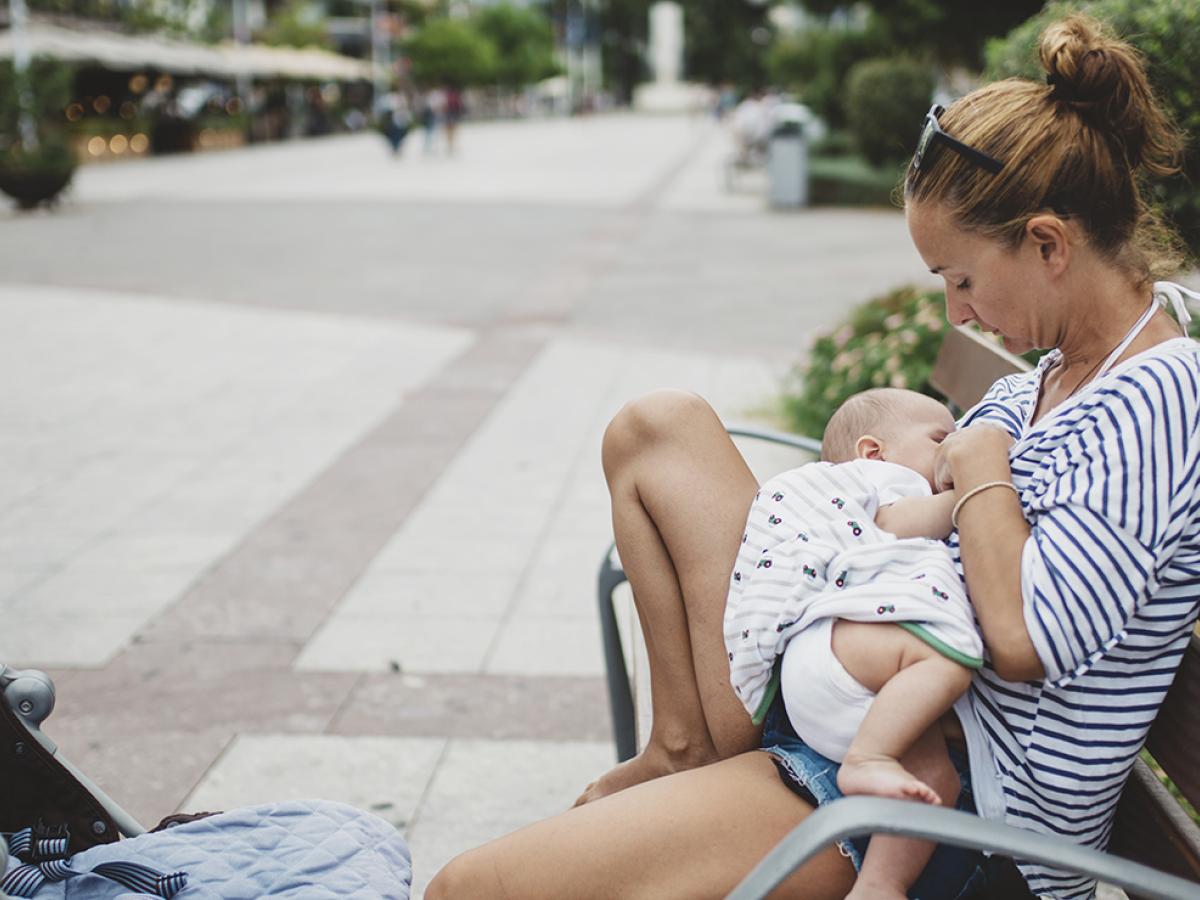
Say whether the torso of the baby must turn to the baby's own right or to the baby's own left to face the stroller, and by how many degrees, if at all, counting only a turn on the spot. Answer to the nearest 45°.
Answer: approximately 180°

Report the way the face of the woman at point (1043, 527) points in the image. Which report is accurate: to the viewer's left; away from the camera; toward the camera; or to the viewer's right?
to the viewer's left

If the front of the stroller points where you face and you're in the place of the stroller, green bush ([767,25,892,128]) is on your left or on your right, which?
on your left

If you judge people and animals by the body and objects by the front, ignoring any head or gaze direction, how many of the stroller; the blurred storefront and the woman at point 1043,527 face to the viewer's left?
1

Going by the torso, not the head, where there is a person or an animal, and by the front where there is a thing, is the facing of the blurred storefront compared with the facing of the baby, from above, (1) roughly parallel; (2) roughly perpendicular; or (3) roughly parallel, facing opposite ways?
roughly parallel

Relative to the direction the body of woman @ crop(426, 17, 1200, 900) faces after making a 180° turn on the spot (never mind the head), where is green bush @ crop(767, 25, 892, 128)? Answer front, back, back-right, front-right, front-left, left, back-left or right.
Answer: left

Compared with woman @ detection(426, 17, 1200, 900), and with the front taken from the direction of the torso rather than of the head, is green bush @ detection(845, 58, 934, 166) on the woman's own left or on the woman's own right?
on the woman's own right

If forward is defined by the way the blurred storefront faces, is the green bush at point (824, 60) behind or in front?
in front

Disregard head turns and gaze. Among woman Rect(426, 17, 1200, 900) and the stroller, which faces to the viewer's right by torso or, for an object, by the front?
the stroller

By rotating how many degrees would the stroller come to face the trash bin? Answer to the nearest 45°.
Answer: approximately 45° to its left

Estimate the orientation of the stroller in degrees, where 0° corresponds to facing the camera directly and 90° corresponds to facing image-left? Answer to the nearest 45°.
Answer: approximately 270°

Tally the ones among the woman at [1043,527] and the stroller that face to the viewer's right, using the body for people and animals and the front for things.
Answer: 1

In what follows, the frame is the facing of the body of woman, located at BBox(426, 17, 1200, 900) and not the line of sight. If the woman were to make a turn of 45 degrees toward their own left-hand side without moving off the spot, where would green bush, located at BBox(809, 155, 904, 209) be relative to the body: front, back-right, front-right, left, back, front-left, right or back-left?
back-right

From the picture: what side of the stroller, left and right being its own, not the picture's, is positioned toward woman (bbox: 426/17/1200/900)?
front

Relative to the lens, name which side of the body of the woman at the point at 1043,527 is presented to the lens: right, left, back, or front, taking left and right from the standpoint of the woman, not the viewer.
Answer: left

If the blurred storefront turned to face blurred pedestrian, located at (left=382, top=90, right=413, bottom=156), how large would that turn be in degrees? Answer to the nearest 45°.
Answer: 0° — it already faces them

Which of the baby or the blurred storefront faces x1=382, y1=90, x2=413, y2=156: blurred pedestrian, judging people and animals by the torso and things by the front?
the blurred storefront

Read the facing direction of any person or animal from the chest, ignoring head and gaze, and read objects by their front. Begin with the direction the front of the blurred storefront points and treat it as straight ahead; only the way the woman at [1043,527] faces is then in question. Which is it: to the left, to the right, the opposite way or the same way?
the opposite way

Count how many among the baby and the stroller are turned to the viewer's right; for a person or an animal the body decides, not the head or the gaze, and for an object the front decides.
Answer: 2

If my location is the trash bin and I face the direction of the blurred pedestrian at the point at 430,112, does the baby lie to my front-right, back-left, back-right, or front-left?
back-left

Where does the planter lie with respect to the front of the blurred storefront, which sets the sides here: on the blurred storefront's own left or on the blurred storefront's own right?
on the blurred storefront's own right

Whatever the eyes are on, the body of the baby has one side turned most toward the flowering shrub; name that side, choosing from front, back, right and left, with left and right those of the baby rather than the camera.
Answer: left

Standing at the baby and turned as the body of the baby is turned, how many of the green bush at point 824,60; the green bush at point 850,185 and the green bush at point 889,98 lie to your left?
3
